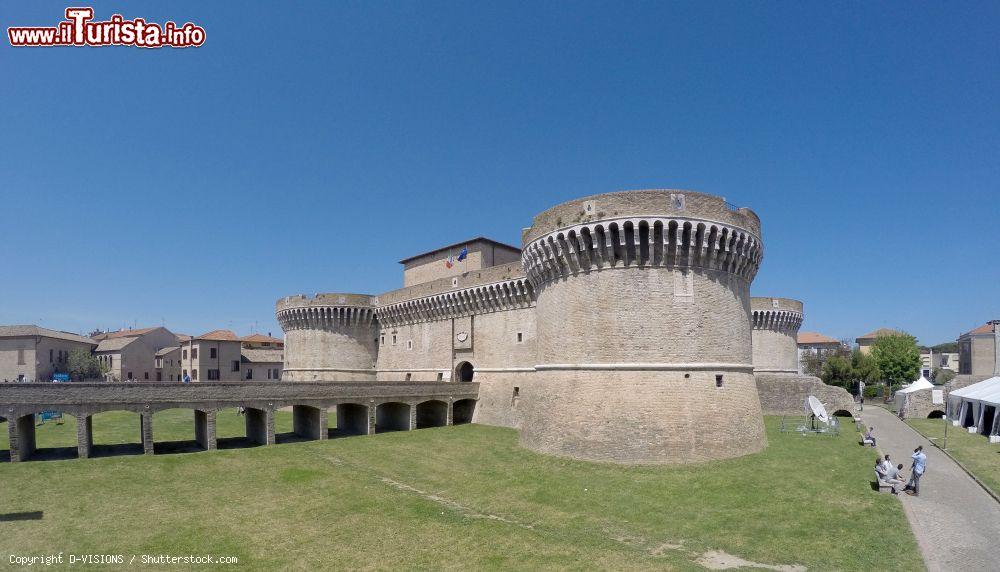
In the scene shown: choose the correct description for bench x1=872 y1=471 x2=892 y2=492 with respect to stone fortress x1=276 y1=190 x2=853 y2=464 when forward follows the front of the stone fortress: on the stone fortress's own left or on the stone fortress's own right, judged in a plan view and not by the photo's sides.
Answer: on the stone fortress's own left
